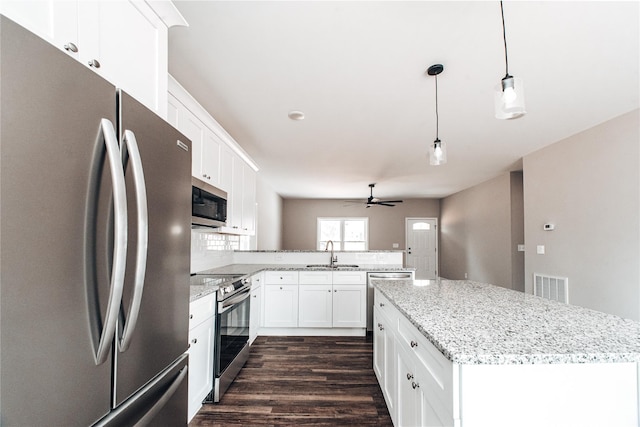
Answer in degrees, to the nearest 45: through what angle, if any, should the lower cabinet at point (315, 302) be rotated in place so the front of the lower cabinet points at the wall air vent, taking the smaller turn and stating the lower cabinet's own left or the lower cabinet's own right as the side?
approximately 90° to the lower cabinet's own left

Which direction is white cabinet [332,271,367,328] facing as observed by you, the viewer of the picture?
facing the viewer

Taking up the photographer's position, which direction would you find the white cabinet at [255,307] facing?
facing to the right of the viewer

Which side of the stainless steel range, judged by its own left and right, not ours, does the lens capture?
right

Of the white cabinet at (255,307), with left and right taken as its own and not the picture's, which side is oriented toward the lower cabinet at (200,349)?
right

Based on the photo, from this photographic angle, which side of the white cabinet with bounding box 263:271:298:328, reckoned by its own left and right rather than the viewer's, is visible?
front

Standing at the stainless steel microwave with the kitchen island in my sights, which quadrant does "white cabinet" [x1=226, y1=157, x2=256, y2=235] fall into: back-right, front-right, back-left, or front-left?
back-left

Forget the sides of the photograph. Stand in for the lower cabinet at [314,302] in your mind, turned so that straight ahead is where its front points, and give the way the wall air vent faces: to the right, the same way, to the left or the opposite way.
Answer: to the right

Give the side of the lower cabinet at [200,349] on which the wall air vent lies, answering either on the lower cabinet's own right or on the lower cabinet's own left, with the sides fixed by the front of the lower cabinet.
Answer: on the lower cabinet's own left

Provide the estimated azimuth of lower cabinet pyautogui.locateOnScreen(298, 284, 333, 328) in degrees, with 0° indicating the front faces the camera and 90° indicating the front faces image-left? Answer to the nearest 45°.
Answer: approximately 0°

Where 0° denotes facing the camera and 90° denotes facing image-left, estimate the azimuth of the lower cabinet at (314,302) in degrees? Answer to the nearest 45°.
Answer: approximately 0°

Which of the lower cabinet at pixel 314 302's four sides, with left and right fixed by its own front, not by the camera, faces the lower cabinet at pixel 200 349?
front

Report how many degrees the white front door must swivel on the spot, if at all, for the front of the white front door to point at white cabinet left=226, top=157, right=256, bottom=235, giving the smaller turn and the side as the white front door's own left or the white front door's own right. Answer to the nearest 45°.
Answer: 0° — it already faces it

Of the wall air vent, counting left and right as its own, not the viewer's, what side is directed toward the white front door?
right

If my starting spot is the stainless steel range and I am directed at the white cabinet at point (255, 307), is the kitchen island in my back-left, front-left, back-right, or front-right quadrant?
back-right
